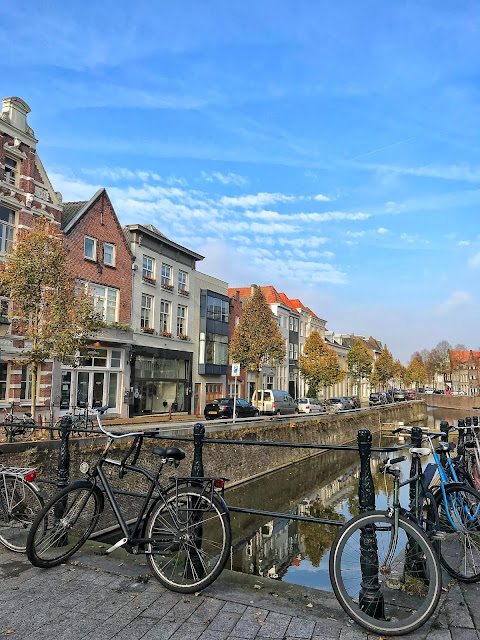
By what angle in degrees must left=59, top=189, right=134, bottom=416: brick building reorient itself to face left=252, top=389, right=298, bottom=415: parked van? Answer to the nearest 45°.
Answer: approximately 45° to its left
